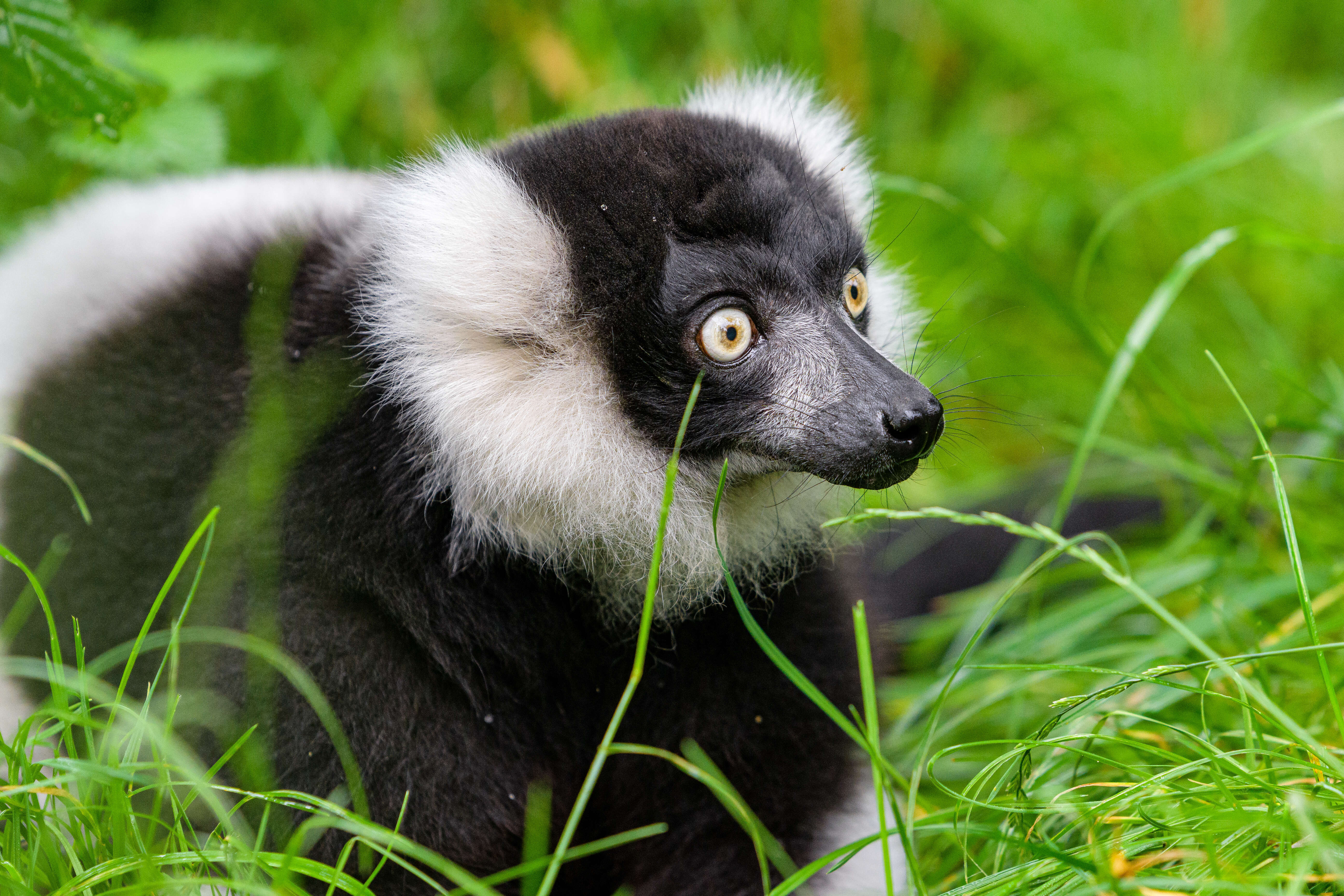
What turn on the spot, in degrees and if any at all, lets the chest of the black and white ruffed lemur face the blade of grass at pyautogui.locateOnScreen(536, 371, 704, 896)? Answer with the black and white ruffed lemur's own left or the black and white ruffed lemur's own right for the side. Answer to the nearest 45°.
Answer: approximately 45° to the black and white ruffed lemur's own right

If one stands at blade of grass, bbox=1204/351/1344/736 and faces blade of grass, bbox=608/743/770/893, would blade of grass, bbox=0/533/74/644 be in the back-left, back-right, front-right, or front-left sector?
front-right

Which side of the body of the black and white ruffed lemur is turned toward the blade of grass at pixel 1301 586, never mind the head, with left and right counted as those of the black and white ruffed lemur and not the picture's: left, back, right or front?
front

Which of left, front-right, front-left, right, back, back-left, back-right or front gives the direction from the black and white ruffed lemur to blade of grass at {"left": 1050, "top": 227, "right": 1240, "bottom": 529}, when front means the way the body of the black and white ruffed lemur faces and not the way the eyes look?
front-left

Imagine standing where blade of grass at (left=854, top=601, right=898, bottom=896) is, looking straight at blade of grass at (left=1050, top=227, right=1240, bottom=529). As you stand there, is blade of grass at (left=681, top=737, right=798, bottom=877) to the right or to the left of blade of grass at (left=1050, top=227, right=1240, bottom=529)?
left

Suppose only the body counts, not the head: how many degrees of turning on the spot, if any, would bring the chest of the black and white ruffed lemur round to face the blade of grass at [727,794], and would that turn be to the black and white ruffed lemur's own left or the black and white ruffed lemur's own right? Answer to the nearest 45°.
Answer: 0° — it already faces it

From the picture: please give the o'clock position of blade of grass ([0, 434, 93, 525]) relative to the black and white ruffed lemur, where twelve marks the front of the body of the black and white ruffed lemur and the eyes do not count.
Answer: The blade of grass is roughly at 5 o'clock from the black and white ruffed lemur.

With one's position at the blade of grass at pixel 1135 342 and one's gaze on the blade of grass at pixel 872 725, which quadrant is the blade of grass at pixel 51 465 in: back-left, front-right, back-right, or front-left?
front-right

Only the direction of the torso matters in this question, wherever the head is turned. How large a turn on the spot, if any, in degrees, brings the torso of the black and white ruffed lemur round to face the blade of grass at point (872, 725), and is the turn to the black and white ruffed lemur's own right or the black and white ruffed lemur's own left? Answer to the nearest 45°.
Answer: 0° — it already faces it

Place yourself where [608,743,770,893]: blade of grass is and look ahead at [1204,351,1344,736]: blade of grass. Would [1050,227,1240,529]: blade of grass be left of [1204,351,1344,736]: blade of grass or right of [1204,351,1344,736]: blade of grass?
left

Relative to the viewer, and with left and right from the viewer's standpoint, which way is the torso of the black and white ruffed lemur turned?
facing the viewer and to the right of the viewer

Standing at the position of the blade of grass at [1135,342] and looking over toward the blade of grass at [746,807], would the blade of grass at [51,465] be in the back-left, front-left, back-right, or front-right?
front-right
